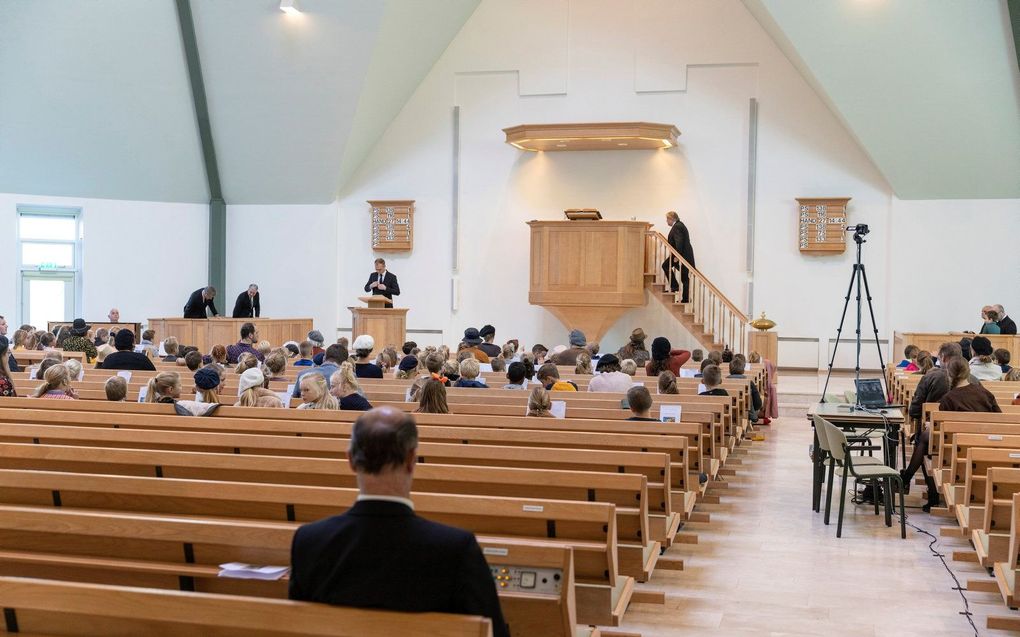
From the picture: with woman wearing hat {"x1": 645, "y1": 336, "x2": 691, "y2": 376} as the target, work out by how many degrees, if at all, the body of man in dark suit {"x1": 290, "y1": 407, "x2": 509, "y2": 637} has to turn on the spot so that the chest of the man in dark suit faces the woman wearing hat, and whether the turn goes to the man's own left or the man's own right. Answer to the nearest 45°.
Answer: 0° — they already face them

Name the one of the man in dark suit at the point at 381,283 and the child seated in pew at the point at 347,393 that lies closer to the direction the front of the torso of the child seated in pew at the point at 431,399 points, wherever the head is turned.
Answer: the man in dark suit

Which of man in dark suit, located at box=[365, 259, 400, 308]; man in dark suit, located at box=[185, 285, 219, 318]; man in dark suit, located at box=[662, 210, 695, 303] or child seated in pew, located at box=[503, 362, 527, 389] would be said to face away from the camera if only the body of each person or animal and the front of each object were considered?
the child seated in pew

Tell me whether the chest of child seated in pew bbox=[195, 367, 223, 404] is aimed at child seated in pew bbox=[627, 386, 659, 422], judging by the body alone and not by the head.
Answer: no

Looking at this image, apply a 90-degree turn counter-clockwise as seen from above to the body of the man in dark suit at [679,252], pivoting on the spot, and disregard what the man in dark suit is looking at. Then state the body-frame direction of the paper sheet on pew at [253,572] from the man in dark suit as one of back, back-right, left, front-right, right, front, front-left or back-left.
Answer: front

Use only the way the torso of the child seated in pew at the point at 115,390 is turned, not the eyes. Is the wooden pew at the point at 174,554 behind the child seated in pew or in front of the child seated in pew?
behind

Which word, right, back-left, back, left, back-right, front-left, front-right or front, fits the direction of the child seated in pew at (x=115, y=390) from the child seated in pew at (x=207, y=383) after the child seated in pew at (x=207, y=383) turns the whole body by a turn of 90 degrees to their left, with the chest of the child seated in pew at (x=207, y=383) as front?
front-right

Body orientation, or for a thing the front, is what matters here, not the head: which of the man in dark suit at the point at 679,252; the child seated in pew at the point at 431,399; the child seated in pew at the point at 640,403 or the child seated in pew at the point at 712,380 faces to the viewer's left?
the man in dark suit

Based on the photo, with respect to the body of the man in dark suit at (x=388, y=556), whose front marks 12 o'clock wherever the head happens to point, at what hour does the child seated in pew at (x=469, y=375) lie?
The child seated in pew is roughly at 12 o'clock from the man in dark suit.

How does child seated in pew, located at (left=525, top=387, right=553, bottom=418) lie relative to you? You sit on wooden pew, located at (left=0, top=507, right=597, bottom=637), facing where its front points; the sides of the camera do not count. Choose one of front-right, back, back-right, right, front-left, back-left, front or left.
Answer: front

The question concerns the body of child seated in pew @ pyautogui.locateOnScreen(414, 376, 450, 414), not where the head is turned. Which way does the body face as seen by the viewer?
away from the camera

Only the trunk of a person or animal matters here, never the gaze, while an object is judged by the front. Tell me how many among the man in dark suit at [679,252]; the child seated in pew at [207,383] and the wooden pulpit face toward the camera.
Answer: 1

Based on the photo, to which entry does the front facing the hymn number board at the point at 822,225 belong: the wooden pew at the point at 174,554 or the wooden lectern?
the wooden pew

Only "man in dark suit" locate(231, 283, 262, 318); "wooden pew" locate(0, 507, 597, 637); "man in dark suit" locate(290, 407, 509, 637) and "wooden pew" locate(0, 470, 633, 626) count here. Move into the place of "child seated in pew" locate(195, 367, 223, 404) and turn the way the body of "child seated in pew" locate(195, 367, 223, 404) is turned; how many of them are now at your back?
3

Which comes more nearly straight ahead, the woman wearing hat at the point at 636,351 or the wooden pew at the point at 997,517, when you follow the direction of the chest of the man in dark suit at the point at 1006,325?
the woman wearing hat

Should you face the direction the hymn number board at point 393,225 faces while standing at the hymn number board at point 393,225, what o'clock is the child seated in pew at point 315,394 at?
The child seated in pew is roughly at 12 o'clock from the hymn number board.

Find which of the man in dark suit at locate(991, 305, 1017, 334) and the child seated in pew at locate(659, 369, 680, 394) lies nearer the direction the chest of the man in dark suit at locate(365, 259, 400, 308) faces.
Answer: the child seated in pew

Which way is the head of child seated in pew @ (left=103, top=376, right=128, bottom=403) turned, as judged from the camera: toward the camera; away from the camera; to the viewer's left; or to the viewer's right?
away from the camera

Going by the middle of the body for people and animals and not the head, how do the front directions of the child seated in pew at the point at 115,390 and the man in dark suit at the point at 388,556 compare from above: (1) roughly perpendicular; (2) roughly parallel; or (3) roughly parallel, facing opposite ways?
roughly parallel

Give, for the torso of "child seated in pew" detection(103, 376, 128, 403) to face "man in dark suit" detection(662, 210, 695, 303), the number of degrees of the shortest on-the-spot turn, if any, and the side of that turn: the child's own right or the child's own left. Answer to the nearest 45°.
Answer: approximately 45° to the child's own right

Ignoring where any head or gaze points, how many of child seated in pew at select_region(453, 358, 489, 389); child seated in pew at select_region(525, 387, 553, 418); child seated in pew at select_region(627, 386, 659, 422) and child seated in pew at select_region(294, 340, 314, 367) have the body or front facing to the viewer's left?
0

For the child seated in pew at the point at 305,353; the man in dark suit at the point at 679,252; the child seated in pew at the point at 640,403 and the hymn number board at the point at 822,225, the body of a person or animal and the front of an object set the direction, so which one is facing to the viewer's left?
the man in dark suit

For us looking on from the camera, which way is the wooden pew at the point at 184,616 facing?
facing away from the viewer and to the right of the viewer

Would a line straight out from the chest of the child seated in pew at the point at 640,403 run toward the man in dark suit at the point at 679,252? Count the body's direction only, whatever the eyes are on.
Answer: yes
